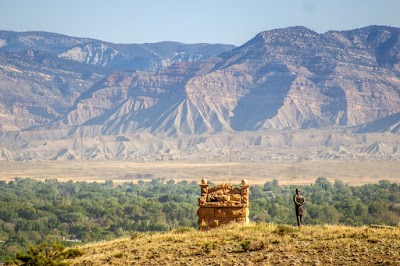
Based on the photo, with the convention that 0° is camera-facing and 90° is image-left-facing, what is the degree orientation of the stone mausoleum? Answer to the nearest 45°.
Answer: approximately 0°
